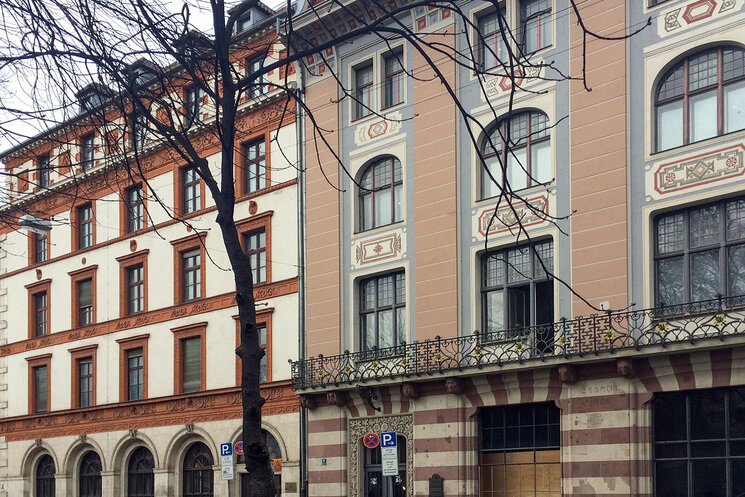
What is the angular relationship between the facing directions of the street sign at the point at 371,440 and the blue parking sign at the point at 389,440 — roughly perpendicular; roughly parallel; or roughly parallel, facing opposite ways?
roughly parallel

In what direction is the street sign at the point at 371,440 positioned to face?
toward the camera

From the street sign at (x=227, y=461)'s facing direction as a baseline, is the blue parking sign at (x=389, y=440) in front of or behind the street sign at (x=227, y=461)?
in front

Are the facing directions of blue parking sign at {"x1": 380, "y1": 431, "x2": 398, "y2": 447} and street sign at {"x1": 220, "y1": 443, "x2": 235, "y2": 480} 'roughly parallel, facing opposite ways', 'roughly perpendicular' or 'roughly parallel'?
roughly parallel

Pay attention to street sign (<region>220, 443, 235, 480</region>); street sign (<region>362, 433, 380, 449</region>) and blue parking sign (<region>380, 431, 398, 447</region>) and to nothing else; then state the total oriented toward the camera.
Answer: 3

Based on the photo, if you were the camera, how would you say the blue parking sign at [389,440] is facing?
facing the viewer
